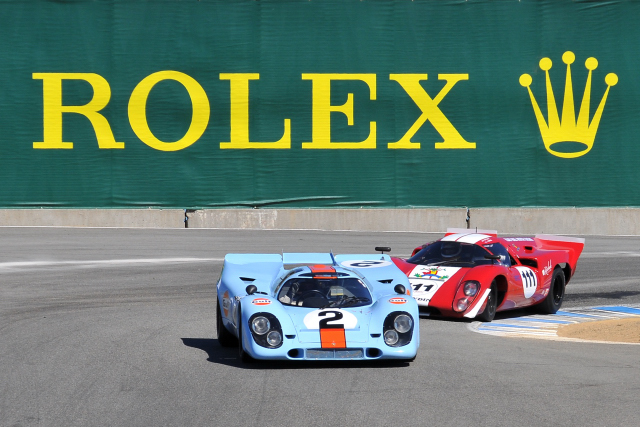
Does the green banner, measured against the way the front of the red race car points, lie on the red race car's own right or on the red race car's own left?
on the red race car's own right

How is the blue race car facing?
toward the camera

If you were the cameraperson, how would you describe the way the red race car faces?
facing the viewer and to the left of the viewer

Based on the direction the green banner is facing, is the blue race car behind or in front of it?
in front

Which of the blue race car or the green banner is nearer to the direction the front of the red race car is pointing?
the blue race car

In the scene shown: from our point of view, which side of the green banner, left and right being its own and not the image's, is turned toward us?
front

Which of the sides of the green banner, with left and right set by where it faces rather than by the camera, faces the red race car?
front

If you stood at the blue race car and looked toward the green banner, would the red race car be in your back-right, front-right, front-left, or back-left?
front-right

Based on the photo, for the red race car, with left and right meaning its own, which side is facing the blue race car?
front

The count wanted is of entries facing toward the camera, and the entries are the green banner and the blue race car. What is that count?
2

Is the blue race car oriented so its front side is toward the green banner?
no
